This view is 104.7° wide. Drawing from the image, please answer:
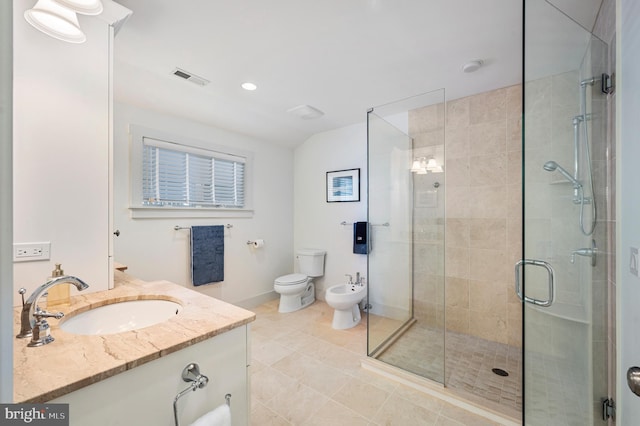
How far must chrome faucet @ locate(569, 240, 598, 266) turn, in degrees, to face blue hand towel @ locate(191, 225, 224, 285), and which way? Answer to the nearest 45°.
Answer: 0° — it already faces it

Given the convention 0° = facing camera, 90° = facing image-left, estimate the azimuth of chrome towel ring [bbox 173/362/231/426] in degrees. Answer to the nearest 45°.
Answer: approximately 315°

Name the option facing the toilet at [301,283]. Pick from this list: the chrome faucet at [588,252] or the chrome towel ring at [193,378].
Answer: the chrome faucet

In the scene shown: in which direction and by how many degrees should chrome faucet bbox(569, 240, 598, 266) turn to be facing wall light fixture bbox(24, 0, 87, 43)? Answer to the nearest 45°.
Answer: approximately 45° to its left

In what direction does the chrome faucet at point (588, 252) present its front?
to the viewer's left

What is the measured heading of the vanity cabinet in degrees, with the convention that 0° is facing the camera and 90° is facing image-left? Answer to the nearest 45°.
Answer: approximately 225°
